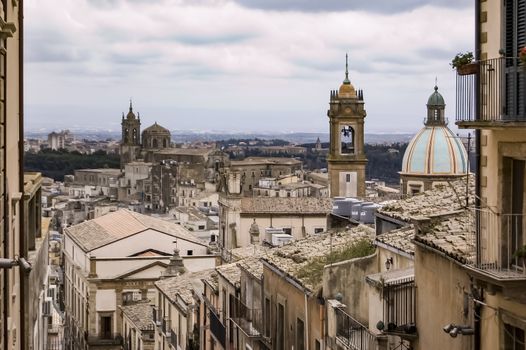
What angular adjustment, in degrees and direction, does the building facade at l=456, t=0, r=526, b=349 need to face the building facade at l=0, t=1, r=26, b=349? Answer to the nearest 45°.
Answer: approximately 45° to its right

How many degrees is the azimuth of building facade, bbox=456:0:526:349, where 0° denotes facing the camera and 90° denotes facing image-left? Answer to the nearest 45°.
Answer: approximately 45°
